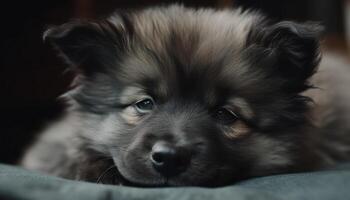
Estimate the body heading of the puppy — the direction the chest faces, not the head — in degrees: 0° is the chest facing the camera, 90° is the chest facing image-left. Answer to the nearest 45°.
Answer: approximately 0°
